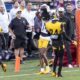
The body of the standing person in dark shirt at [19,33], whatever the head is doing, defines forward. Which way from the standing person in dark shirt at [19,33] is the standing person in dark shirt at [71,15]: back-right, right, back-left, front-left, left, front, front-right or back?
left

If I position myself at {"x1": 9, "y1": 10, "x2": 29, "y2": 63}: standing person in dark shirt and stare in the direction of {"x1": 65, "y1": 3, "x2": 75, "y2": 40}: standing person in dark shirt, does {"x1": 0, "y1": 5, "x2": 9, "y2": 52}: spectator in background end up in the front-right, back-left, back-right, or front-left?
back-left

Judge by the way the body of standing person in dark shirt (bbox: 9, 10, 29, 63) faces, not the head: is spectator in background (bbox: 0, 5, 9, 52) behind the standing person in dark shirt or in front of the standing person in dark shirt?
behind

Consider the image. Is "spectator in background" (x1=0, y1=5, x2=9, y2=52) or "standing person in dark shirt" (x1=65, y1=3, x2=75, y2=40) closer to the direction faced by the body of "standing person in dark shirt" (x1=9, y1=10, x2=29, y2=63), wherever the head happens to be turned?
the standing person in dark shirt
